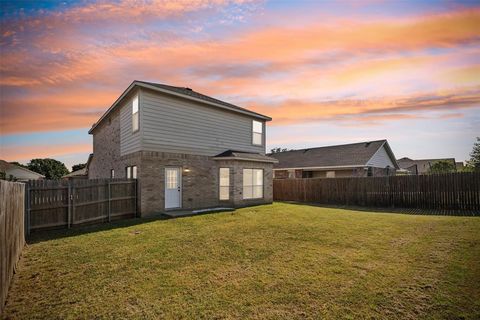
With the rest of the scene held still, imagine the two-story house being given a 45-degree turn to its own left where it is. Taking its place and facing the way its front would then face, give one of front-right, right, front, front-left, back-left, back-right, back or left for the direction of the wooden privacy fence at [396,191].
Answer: back

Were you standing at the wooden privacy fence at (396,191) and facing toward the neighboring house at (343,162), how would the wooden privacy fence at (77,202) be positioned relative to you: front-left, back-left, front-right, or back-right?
back-left

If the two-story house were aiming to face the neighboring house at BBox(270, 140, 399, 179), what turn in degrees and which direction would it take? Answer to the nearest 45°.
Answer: approximately 90° to its right

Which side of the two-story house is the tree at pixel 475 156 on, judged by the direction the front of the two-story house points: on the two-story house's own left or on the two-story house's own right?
on the two-story house's own right

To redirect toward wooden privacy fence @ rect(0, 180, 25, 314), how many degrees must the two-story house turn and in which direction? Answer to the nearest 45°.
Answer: approximately 135° to its left

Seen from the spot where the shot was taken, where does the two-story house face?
facing away from the viewer and to the left of the viewer

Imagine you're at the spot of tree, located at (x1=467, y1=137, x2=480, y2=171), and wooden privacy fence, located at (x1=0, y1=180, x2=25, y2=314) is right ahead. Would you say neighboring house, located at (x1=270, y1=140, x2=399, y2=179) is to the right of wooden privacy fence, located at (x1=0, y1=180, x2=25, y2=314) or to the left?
right
